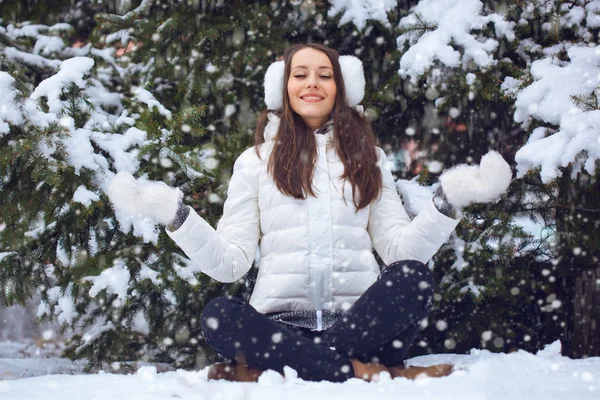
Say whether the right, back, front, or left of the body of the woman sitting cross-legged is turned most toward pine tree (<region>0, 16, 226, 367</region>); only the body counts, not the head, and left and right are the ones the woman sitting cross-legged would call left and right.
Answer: right

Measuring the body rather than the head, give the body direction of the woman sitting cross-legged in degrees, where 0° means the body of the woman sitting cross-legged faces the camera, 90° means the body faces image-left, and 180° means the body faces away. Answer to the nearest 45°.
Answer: approximately 0°
